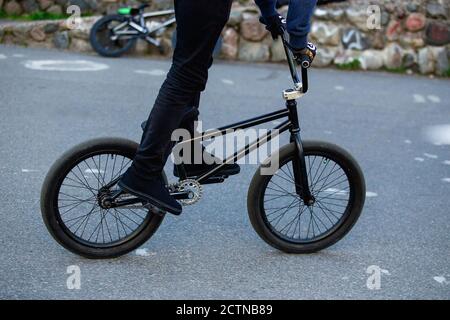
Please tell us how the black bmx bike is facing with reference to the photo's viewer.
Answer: facing to the right of the viewer
